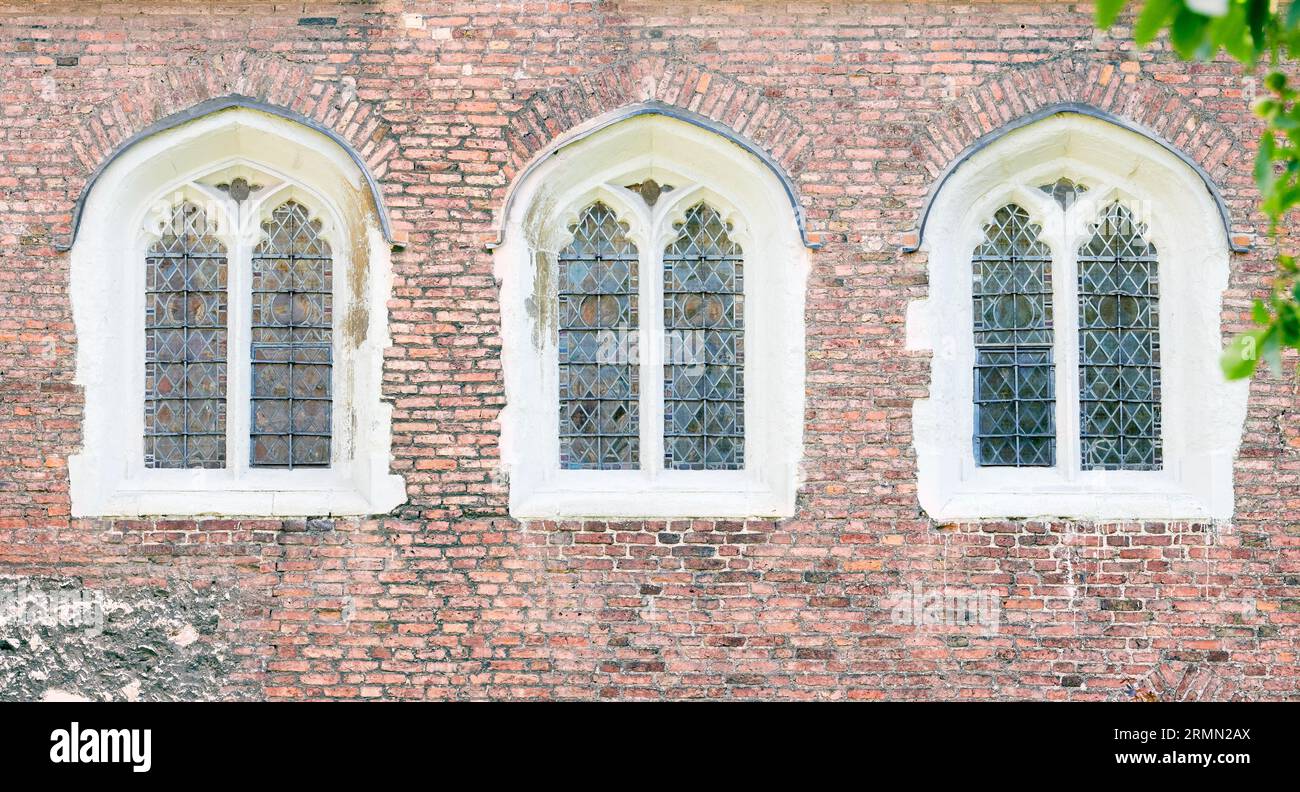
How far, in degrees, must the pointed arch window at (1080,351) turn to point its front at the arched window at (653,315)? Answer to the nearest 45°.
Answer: approximately 90° to its right

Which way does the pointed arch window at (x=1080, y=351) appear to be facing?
toward the camera

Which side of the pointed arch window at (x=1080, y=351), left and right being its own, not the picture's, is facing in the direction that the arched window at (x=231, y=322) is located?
right
